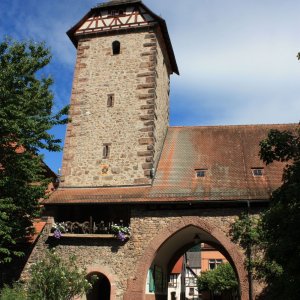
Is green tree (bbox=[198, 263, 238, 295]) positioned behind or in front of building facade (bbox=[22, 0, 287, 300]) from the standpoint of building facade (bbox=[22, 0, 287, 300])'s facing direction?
behind

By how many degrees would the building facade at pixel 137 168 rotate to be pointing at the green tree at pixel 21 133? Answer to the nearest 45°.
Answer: approximately 45° to its right

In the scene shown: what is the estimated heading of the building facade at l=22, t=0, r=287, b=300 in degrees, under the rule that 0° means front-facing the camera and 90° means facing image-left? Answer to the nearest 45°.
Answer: approximately 0°

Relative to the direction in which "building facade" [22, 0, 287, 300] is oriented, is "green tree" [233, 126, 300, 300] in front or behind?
in front
